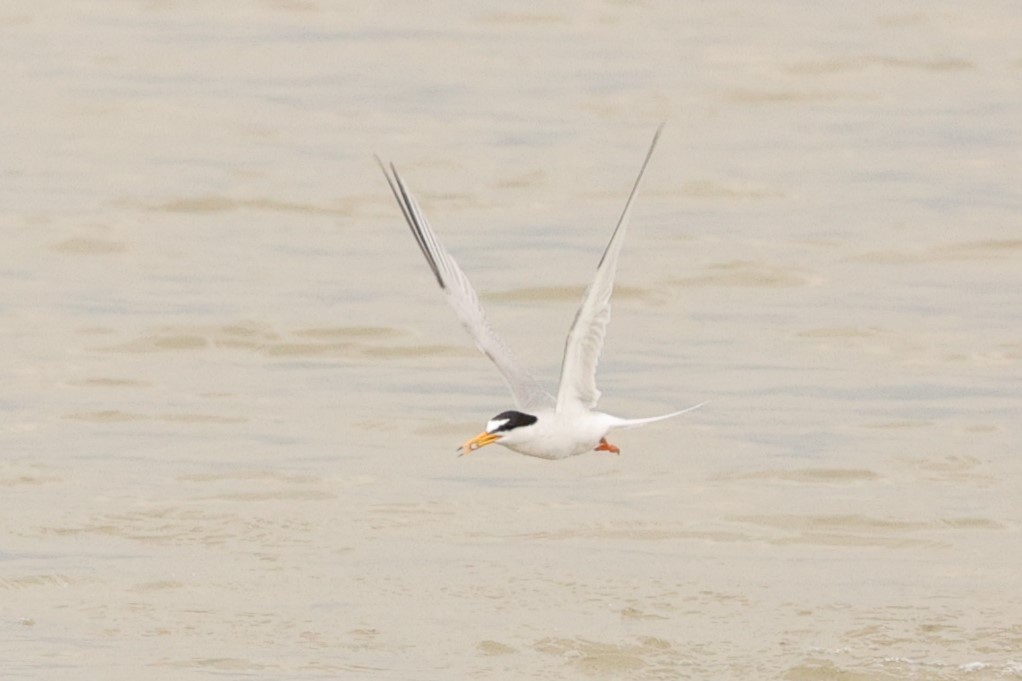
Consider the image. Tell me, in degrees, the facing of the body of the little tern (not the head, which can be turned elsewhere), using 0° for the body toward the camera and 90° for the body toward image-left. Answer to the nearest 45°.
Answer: approximately 45°
